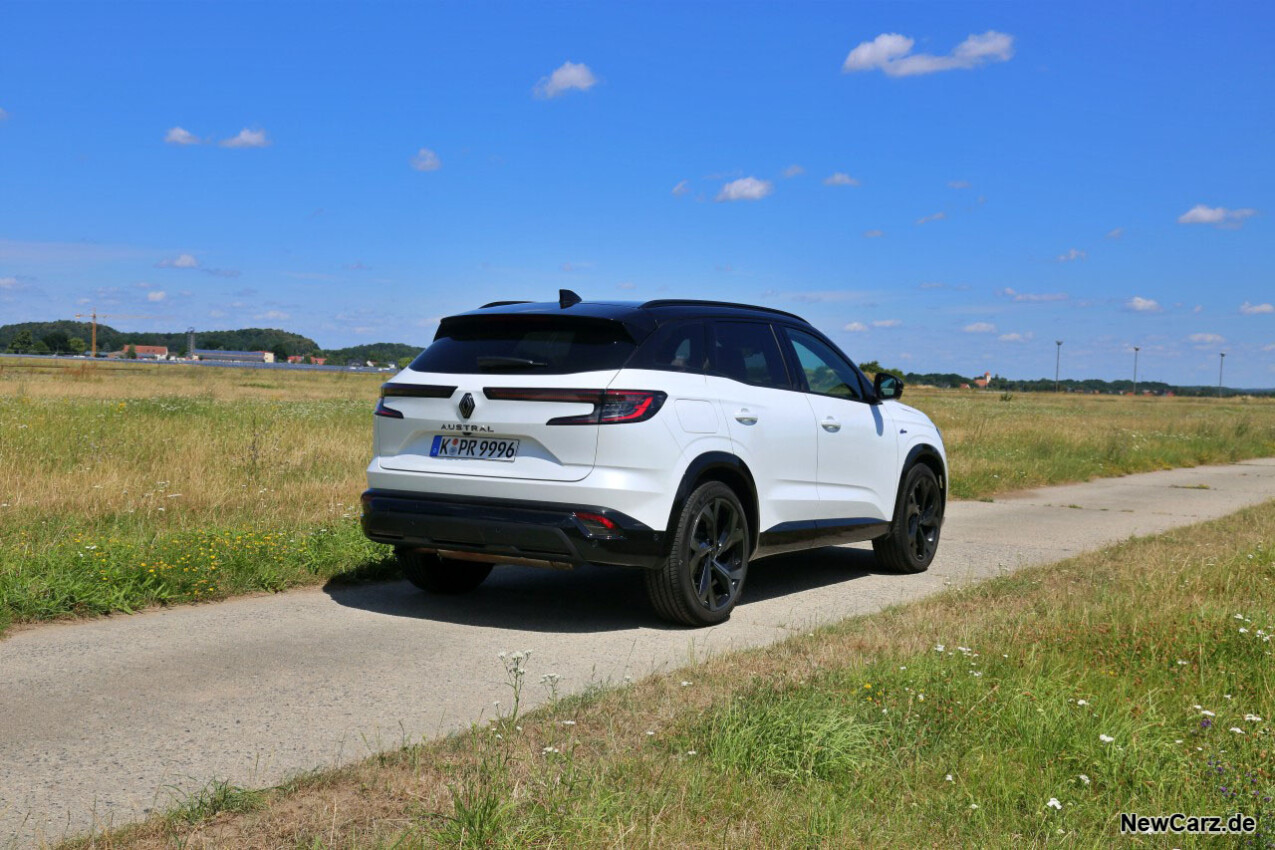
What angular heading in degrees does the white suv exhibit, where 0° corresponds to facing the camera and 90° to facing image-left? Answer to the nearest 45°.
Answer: approximately 225°
